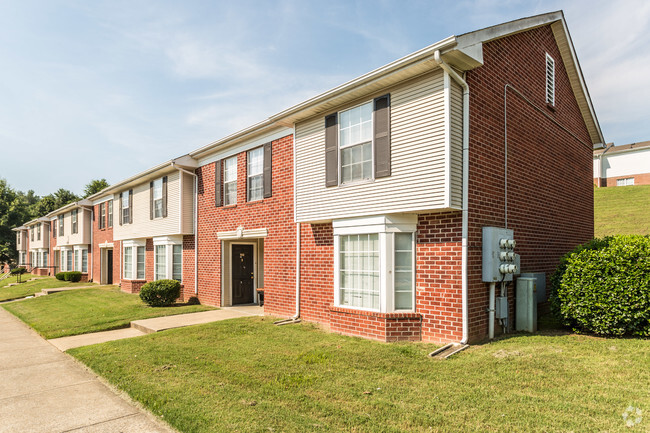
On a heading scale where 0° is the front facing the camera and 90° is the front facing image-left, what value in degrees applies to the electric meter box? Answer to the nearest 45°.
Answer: approximately 315°

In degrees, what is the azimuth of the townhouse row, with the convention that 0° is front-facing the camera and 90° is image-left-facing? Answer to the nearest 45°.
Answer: approximately 45°

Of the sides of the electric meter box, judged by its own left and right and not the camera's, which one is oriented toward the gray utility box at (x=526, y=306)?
left

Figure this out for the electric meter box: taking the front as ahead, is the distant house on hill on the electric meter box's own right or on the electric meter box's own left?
on the electric meter box's own left
